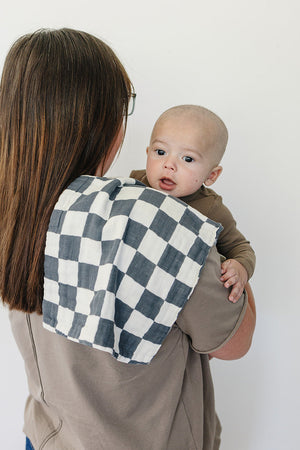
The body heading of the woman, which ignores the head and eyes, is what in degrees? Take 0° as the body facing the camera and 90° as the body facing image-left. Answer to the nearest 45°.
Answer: approximately 225°

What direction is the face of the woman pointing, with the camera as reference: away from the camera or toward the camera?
away from the camera

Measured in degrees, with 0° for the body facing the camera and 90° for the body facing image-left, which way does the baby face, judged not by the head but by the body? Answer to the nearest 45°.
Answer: approximately 45°
